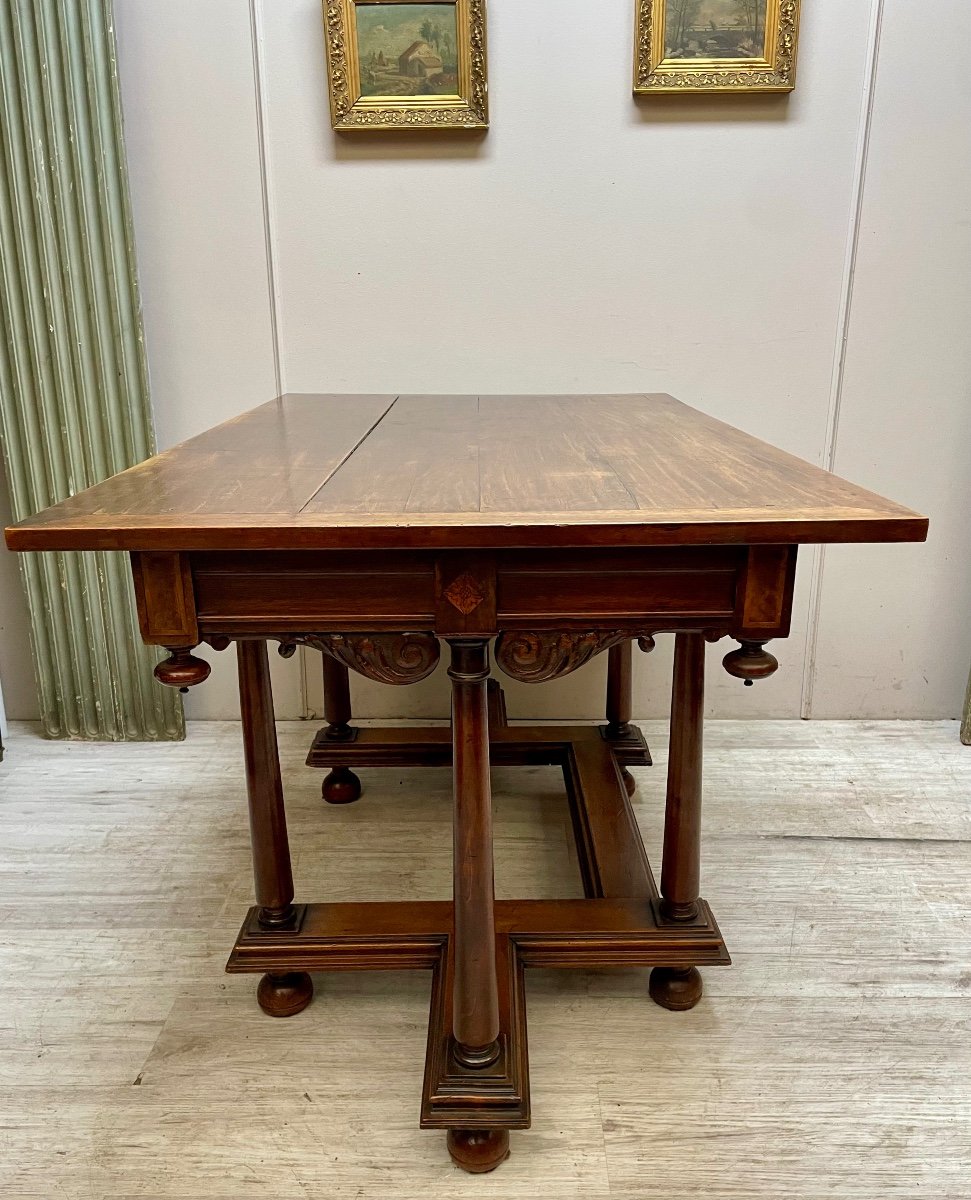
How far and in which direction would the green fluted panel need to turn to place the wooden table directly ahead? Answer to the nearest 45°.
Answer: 0° — it already faces it

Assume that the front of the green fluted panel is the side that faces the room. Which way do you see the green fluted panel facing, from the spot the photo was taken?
facing the viewer

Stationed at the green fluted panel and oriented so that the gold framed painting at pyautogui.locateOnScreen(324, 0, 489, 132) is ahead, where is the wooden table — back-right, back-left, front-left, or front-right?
front-right

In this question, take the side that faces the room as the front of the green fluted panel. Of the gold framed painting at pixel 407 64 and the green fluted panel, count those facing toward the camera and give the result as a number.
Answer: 2

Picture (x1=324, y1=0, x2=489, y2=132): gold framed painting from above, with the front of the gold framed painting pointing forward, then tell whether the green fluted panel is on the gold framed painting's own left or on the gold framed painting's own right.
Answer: on the gold framed painting's own right

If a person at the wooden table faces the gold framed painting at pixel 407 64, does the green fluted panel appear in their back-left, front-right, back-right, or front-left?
front-left

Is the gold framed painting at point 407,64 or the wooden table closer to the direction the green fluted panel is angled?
the wooden table

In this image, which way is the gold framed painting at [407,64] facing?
toward the camera

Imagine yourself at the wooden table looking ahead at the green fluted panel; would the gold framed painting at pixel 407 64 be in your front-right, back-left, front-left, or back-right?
front-right

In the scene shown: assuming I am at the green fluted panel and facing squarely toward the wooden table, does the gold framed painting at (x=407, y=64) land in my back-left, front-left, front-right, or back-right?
front-left

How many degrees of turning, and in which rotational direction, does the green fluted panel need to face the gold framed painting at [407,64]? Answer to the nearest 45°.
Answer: approximately 90° to its left

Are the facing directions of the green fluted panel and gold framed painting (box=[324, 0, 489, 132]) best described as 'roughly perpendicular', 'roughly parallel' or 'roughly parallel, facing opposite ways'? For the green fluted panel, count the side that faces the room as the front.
roughly parallel

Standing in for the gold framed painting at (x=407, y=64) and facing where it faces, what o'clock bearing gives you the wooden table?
The wooden table is roughly at 12 o'clock from the gold framed painting.
